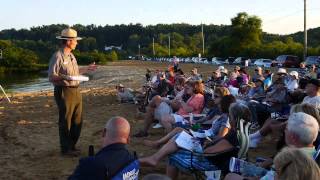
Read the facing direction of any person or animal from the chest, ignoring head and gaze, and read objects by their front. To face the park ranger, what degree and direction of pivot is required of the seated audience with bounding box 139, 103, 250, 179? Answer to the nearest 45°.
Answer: approximately 45° to their right

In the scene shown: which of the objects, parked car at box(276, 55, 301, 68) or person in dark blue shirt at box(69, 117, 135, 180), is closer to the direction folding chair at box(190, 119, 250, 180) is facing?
the person in dark blue shirt

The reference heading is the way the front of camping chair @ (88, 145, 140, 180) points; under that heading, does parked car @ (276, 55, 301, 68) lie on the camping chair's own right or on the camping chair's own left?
on the camping chair's own right

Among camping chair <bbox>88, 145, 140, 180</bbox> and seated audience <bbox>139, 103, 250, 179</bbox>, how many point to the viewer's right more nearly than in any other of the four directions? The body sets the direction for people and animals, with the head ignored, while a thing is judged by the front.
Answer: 0

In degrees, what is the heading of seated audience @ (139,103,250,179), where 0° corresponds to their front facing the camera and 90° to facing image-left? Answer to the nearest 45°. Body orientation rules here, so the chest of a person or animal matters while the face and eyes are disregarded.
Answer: approximately 90°

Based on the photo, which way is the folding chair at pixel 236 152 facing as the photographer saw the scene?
facing to the left of the viewer

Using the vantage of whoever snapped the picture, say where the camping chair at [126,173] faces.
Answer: facing away from the viewer and to the left of the viewer

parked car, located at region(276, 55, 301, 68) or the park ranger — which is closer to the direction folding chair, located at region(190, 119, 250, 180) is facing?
the park ranger

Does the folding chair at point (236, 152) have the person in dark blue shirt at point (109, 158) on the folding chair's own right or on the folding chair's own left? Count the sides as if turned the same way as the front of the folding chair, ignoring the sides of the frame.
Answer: on the folding chair's own left

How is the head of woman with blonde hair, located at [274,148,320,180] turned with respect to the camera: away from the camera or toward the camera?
away from the camera

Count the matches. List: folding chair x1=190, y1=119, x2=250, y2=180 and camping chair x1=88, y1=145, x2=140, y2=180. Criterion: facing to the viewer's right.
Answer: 0

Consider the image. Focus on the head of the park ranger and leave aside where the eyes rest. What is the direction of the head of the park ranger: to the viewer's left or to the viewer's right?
to the viewer's right

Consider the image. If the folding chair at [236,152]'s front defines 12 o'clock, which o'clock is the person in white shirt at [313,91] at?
The person in white shirt is roughly at 4 o'clock from the folding chair.

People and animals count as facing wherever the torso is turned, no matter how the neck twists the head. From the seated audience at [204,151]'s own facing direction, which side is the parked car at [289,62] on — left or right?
on their right

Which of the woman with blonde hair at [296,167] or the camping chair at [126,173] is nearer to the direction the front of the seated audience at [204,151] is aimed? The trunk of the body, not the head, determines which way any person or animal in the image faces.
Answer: the camping chair
